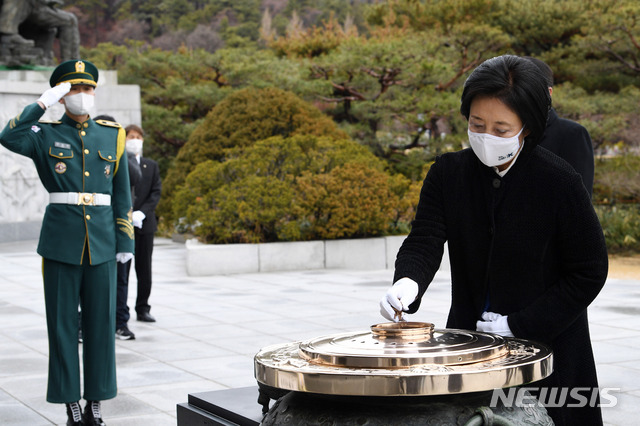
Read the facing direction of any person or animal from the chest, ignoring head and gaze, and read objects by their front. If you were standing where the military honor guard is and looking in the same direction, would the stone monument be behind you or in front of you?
behind

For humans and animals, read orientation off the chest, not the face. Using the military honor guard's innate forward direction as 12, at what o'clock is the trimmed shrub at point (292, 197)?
The trimmed shrub is roughly at 7 o'clock from the military honor guard.

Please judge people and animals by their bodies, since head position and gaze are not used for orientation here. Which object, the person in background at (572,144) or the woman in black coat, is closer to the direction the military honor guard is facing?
the woman in black coat

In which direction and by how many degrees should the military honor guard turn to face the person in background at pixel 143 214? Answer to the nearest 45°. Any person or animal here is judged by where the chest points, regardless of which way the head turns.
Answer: approximately 180°

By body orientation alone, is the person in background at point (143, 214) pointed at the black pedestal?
yes

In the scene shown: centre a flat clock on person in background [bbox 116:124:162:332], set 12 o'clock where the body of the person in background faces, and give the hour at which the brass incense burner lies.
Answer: The brass incense burner is roughly at 12 o'clock from the person in background.

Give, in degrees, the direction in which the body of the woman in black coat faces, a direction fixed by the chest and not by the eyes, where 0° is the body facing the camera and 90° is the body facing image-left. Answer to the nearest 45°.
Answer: approximately 45°

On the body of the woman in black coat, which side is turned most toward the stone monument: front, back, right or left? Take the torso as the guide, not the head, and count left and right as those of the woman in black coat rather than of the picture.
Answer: right

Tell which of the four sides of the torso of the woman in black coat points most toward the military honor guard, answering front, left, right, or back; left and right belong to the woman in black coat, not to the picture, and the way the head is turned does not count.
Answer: right

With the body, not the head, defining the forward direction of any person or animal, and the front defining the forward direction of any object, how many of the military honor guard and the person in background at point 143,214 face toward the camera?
2
